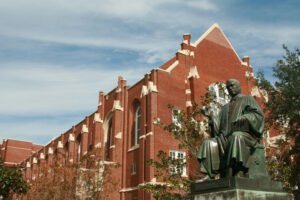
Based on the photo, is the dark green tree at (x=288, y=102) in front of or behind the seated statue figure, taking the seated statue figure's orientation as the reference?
behind

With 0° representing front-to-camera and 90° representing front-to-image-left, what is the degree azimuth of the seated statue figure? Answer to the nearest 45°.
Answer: approximately 45°

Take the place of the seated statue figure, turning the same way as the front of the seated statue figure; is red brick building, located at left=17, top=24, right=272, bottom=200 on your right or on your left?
on your right
